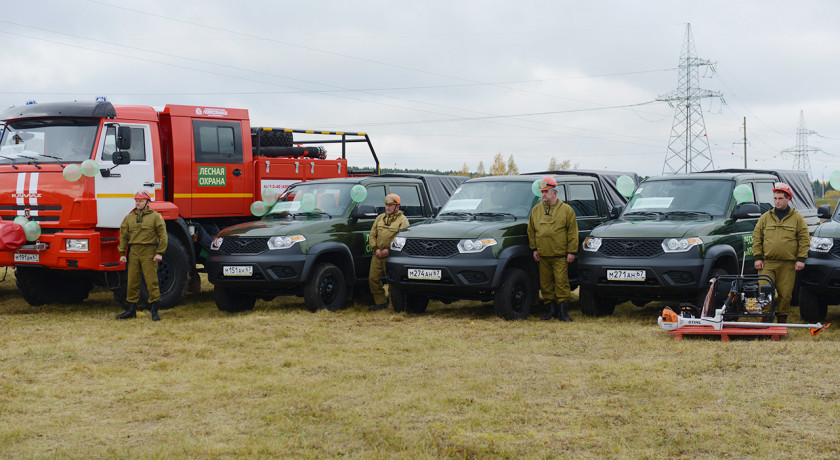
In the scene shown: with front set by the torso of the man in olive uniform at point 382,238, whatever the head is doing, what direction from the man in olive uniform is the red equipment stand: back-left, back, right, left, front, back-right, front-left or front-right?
left

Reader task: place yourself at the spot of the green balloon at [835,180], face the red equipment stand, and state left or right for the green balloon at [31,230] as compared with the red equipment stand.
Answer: right

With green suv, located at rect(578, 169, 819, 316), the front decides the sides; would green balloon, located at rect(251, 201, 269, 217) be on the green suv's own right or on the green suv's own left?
on the green suv's own right

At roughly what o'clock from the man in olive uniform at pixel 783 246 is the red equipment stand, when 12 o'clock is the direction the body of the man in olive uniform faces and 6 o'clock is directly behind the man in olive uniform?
The red equipment stand is roughly at 1 o'clock from the man in olive uniform.

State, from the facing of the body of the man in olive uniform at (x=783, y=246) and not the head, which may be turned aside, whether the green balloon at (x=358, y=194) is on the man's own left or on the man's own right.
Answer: on the man's own right

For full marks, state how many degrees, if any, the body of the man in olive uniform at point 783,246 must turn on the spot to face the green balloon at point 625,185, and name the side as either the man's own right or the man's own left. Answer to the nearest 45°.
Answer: approximately 135° to the man's own right

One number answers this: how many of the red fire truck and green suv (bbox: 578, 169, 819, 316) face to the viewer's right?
0

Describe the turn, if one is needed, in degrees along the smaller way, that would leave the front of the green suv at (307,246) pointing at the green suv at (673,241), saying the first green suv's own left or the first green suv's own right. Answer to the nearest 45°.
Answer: approximately 135° to the first green suv's own left

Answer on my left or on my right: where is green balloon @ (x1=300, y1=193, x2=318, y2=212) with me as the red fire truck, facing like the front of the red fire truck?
on my left
